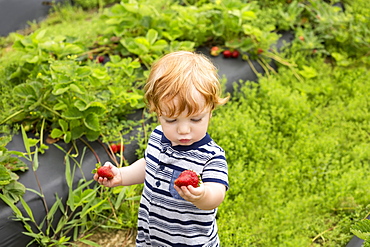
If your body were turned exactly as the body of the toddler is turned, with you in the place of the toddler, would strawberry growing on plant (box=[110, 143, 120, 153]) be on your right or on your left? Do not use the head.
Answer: on your right

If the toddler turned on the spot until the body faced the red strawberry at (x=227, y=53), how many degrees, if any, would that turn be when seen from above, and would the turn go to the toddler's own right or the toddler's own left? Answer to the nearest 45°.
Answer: approximately 135° to the toddler's own right

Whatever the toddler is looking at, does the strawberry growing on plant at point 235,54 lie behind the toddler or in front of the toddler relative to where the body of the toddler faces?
behind

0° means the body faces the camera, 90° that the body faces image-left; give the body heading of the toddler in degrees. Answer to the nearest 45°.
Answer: approximately 45°

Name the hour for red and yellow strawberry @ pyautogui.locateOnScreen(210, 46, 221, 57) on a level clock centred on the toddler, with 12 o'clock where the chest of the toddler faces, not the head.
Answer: The red and yellow strawberry is roughly at 5 o'clock from the toddler.
